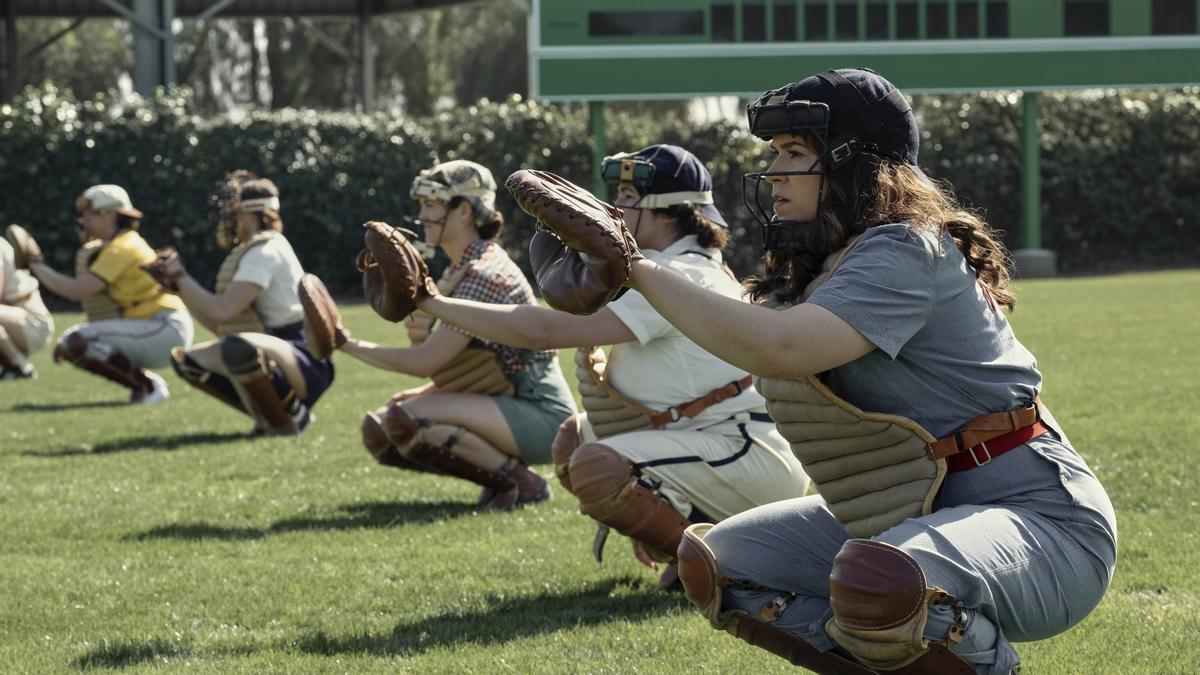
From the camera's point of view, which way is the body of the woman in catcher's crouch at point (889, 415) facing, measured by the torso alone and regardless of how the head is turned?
to the viewer's left

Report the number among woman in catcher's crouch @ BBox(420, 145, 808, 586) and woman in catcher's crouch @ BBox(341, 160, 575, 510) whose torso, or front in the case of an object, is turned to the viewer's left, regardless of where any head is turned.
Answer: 2

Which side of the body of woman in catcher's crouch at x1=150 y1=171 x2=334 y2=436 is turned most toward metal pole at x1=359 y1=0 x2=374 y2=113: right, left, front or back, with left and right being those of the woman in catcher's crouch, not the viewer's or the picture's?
right

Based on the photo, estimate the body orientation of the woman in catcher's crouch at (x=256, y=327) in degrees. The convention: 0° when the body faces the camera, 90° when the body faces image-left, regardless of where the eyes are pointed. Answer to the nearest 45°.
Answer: approximately 90°

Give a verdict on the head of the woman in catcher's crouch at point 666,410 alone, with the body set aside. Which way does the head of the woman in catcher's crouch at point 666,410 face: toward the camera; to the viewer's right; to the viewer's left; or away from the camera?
to the viewer's left

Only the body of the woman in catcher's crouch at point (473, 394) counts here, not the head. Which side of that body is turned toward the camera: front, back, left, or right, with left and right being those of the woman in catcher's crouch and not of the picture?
left

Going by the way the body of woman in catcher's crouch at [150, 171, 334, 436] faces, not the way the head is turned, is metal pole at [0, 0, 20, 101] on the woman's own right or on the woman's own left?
on the woman's own right

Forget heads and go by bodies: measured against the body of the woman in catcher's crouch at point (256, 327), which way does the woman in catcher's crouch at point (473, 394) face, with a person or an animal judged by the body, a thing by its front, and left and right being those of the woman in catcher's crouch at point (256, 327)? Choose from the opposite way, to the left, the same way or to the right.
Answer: the same way

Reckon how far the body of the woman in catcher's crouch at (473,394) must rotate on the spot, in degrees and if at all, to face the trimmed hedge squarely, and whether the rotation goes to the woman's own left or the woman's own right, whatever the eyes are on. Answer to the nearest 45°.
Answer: approximately 90° to the woman's own right

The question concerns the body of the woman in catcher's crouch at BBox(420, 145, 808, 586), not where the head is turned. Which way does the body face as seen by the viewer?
to the viewer's left

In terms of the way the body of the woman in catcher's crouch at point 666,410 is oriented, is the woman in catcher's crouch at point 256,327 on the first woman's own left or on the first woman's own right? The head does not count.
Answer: on the first woman's own right

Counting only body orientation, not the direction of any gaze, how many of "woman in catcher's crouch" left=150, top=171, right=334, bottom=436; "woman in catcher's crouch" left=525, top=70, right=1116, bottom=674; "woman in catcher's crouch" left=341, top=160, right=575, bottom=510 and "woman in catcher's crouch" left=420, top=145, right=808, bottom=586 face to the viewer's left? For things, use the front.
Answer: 4

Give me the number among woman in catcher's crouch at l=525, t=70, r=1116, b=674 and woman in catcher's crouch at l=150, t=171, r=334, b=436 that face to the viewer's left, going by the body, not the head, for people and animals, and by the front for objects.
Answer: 2

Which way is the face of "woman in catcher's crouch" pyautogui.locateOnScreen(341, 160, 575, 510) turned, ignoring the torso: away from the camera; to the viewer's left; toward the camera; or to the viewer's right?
to the viewer's left

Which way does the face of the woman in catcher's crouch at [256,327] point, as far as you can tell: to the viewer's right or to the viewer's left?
to the viewer's left
